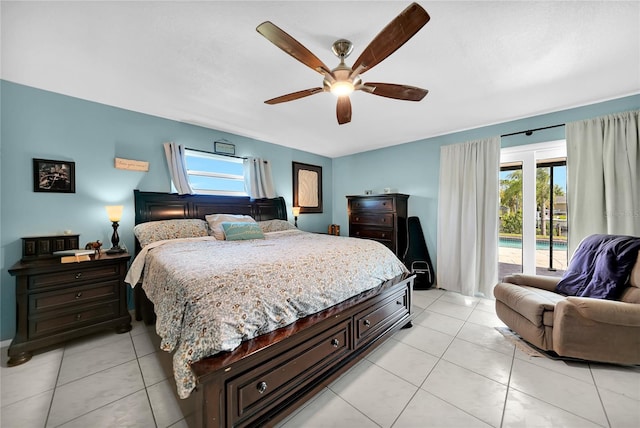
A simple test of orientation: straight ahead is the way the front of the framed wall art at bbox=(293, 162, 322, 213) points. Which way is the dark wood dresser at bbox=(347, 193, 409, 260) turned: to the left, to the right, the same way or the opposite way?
to the right

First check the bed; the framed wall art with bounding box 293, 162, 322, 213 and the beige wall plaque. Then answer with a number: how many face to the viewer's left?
0

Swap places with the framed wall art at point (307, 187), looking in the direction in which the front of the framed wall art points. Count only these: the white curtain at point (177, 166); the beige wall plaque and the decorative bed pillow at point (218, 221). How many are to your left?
0

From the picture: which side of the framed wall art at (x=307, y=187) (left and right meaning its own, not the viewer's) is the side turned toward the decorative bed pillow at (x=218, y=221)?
right

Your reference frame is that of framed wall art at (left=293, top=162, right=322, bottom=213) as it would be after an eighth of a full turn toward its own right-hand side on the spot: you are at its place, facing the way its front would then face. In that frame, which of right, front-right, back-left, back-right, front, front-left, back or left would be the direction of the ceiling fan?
front

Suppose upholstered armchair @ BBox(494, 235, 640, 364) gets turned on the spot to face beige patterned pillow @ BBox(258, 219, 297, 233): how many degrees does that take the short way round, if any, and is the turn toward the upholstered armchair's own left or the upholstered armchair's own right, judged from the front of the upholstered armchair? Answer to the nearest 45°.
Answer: approximately 45° to the upholstered armchair's own right

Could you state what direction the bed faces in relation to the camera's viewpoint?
facing the viewer and to the right of the viewer

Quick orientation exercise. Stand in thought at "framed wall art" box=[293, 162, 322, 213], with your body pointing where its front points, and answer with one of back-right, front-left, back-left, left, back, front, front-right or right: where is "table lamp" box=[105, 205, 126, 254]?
right

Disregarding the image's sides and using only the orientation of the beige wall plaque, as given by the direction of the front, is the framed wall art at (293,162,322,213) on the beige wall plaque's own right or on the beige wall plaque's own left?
on the beige wall plaque's own left

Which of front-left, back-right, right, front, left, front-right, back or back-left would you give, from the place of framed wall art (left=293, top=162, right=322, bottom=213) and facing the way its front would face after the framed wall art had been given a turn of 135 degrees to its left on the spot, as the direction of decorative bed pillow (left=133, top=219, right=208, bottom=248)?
back-left

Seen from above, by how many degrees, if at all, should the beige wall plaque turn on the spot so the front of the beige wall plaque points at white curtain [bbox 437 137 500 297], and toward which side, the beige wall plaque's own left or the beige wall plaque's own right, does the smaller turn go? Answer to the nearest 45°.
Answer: approximately 45° to the beige wall plaque's own left

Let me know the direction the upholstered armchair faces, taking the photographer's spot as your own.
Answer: facing the viewer and to the left of the viewer

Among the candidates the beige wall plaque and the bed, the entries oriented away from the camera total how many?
0

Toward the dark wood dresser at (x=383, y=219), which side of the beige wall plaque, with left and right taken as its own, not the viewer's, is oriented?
left

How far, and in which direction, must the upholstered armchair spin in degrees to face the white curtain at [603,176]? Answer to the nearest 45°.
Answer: approximately 135° to its right

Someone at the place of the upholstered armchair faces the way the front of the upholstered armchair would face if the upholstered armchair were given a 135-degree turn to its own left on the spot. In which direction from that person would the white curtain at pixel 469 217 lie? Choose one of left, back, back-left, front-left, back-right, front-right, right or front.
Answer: back-left

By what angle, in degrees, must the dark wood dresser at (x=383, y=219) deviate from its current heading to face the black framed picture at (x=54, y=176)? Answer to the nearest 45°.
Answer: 0° — it already faces it

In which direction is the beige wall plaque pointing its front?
toward the camera
